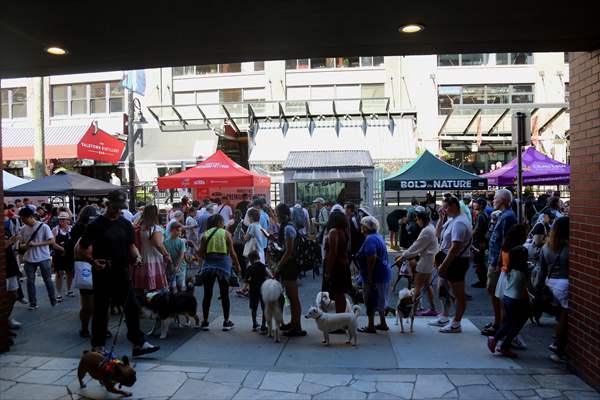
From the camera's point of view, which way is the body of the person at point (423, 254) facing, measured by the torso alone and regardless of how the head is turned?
to the viewer's left

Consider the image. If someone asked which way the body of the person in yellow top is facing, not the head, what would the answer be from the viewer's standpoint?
away from the camera

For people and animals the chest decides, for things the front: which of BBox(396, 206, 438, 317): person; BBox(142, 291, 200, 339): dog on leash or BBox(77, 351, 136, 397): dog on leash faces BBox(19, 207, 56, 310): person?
BBox(396, 206, 438, 317): person

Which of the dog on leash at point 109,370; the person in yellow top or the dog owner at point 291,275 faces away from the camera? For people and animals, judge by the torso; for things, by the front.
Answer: the person in yellow top

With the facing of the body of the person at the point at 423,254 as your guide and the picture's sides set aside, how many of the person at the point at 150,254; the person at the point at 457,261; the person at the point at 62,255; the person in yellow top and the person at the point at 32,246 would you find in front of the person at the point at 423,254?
4

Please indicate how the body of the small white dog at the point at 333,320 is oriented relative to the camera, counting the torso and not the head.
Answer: to the viewer's left

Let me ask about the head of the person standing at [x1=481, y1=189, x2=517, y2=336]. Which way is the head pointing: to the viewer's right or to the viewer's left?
to the viewer's left

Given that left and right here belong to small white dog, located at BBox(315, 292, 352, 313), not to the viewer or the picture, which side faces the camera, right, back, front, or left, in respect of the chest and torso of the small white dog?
left

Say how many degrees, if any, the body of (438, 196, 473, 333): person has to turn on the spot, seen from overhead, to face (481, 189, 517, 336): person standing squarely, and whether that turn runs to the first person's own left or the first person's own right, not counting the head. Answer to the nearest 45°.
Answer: approximately 135° to the first person's own right

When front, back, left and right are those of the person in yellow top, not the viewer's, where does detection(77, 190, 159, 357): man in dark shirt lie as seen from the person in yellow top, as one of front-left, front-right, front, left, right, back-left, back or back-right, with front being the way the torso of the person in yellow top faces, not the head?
back-left
